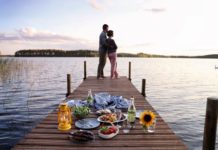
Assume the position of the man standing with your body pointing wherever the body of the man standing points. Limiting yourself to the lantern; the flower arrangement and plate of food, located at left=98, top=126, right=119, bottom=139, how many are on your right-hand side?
3

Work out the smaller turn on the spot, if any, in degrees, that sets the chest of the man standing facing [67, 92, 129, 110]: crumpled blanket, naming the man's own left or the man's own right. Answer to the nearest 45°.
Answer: approximately 90° to the man's own right

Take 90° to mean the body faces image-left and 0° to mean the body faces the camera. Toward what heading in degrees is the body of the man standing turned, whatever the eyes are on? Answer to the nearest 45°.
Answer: approximately 270°

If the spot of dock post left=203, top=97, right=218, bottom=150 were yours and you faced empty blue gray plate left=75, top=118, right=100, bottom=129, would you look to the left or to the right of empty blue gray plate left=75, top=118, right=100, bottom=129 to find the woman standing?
right

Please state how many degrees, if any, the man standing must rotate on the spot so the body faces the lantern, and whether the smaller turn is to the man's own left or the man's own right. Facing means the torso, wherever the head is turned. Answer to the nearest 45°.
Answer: approximately 90° to the man's own right

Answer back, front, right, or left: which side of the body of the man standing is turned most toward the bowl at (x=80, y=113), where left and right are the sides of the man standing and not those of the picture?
right

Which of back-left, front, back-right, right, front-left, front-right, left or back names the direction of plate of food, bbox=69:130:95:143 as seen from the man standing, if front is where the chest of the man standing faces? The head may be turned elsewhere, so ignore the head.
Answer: right

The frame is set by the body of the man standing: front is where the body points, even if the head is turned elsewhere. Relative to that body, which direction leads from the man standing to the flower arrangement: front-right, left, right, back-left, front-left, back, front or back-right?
right

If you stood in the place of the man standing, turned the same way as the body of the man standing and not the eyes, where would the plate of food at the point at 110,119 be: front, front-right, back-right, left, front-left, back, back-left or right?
right
